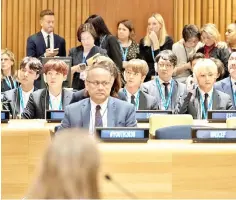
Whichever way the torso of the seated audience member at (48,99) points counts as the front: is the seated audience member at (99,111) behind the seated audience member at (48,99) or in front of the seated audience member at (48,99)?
in front

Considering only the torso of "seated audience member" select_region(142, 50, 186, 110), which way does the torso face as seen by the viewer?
toward the camera

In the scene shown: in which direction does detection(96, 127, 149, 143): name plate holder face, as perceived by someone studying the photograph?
facing the viewer

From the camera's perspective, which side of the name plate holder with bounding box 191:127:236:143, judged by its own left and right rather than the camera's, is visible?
front

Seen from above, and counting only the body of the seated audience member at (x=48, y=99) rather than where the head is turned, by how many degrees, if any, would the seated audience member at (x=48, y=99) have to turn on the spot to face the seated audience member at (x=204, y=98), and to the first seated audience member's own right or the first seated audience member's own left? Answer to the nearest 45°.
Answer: approximately 90° to the first seated audience member's own left

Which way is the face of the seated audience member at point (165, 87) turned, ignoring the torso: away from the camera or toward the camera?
toward the camera

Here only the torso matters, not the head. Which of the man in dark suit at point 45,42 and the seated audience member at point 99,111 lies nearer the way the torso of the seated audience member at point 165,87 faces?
the seated audience member

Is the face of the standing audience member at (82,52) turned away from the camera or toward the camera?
toward the camera

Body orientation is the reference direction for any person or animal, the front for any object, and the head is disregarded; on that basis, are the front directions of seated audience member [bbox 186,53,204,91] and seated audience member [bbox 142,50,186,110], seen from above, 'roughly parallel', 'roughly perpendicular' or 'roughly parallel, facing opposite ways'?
roughly parallel

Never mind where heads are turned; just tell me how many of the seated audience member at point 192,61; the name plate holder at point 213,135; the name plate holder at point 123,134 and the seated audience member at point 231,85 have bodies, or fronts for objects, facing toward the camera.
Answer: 4

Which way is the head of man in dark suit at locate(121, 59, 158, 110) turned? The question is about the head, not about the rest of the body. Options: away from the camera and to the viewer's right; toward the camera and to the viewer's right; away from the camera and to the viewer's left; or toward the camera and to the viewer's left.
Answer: toward the camera and to the viewer's left

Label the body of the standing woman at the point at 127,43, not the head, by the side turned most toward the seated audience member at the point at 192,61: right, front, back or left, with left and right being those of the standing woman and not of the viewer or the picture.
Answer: left

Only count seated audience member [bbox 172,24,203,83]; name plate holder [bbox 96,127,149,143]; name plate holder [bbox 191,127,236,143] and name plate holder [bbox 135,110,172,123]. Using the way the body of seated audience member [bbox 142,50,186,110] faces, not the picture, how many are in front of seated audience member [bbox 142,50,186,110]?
3

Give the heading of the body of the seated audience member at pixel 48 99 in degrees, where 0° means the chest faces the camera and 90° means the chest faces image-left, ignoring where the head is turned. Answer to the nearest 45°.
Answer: approximately 0°

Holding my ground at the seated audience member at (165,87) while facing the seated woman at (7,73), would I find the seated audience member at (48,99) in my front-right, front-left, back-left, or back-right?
front-left

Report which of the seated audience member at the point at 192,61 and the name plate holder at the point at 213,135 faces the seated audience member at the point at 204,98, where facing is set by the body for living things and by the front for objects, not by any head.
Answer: the seated audience member at the point at 192,61
